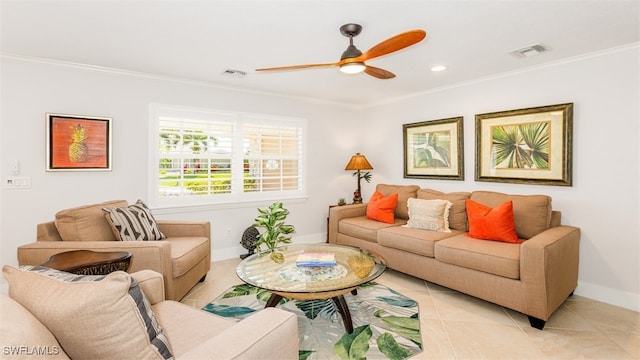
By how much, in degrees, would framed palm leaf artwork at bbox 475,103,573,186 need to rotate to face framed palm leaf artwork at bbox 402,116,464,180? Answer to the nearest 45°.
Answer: approximately 45° to its right

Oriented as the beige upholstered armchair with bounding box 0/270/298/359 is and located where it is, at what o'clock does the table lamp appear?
The table lamp is roughly at 12 o'clock from the beige upholstered armchair.

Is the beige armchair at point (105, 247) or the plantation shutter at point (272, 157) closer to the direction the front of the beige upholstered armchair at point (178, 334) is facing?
the plantation shutter

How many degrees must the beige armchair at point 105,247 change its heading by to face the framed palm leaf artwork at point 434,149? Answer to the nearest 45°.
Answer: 0° — it already faces it

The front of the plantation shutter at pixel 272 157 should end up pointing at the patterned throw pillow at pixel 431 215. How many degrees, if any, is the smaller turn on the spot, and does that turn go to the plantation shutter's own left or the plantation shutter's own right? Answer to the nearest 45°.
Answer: approximately 45° to the plantation shutter's own left

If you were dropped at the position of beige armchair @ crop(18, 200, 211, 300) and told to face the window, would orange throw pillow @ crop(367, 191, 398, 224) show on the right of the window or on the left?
right

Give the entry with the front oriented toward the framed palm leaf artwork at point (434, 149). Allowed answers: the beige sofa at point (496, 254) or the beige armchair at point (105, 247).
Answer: the beige armchair at point (105, 247)

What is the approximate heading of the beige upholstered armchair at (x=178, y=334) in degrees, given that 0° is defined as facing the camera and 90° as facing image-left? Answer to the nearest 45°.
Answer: approximately 225°

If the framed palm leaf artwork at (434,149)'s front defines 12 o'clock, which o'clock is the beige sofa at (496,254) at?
The beige sofa is roughly at 10 o'clock from the framed palm leaf artwork.

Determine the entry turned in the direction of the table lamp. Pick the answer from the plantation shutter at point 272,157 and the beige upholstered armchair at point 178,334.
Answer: the beige upholstered armchair
